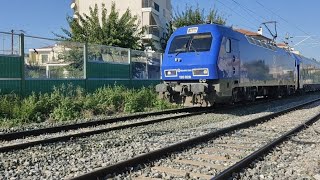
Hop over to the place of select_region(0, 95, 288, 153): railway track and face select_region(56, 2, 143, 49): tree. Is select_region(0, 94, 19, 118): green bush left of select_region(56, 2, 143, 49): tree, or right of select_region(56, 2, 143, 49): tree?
left

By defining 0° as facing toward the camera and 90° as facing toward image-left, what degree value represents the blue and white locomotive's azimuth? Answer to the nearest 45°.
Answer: approximately 45°

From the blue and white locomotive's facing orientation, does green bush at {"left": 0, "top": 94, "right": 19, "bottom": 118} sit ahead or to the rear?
ahead

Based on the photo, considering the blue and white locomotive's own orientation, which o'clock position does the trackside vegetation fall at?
The trackside vegetation is roughly at 1 o'clock from the blue and white locomotive.

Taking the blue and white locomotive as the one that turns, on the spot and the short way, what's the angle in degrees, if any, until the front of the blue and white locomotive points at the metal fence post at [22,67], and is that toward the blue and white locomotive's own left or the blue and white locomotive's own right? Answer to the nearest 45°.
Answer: approximately 45° to the blue and white locomotive's own right

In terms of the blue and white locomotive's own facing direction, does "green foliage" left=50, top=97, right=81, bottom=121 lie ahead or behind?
ahead

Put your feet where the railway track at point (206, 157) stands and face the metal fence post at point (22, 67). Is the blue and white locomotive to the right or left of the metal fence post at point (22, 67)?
right

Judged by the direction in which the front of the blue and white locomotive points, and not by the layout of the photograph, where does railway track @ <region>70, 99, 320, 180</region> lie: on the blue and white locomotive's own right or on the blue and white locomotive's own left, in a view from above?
on the blue and white locomotive's own left

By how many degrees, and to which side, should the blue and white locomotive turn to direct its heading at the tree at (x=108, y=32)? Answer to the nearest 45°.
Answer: approximately 90° to its right

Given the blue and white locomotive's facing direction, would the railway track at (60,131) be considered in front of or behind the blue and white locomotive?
in front
